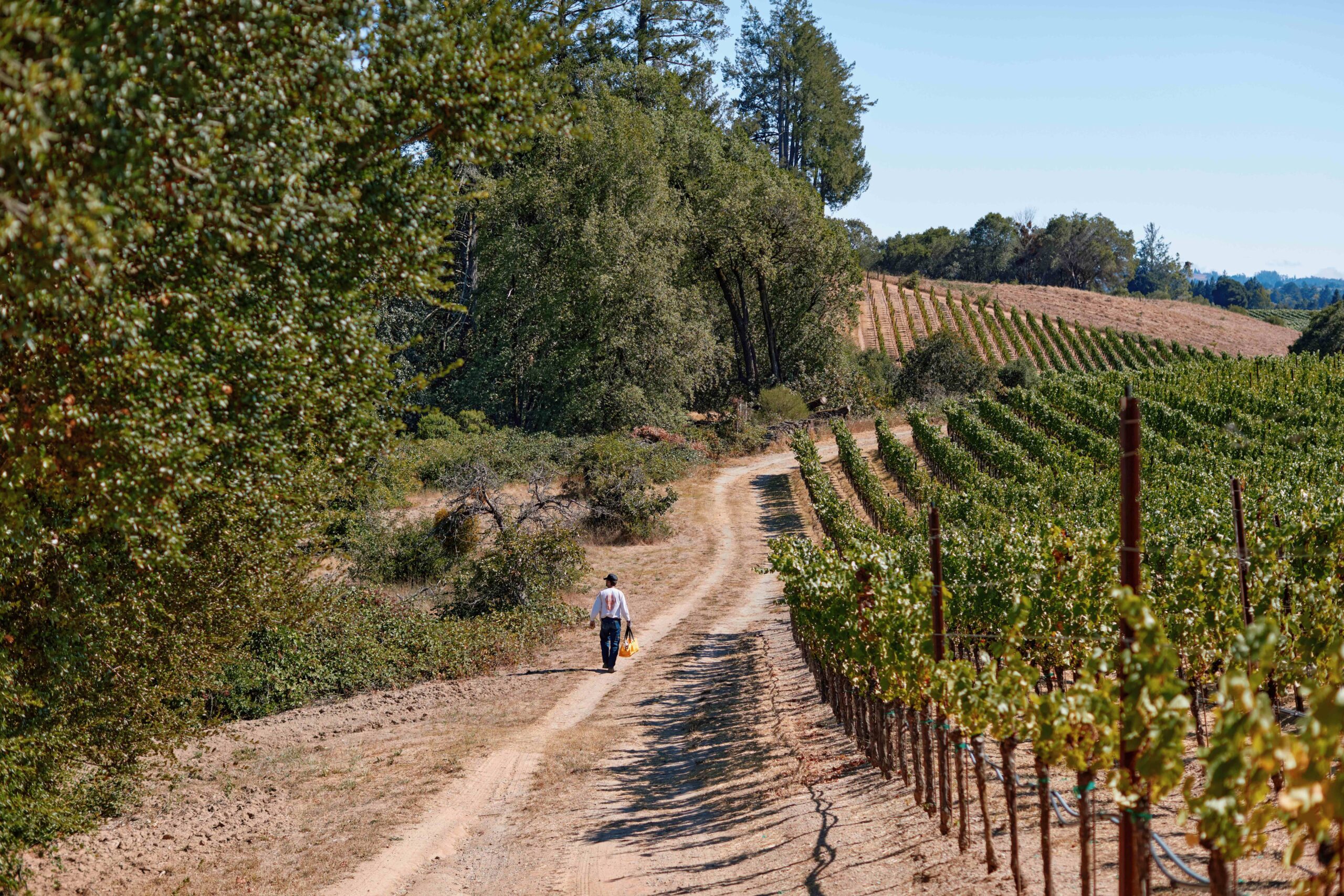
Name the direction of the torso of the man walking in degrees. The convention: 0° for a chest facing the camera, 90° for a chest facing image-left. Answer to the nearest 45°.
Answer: approximately 180°

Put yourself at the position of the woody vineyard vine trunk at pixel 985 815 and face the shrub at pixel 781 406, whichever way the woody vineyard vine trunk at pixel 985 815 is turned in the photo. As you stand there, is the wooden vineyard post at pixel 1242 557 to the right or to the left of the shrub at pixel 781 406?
right

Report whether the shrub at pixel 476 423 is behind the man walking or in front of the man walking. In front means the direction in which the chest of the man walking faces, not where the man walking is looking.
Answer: in front

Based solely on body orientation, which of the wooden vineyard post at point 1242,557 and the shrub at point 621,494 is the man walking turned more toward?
the shrub

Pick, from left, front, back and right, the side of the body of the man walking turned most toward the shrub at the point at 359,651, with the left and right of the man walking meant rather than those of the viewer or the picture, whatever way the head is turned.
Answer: left

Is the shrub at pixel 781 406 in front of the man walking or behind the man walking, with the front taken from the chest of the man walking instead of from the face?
in front

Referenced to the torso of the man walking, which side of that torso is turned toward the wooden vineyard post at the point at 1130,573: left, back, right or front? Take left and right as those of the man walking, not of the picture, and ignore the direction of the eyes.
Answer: back

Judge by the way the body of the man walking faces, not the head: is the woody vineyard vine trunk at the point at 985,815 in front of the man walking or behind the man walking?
behind

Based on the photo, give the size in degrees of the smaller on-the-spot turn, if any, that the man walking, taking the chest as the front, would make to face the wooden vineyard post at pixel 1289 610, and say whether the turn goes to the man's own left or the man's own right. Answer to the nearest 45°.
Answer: approximately 135° to the man's own right

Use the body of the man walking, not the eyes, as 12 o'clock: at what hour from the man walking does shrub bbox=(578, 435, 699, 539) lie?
The shrub is roughly at 12 o'clock from the man walking.

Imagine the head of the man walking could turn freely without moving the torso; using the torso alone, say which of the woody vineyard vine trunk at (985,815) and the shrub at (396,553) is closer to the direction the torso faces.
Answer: the shrub
